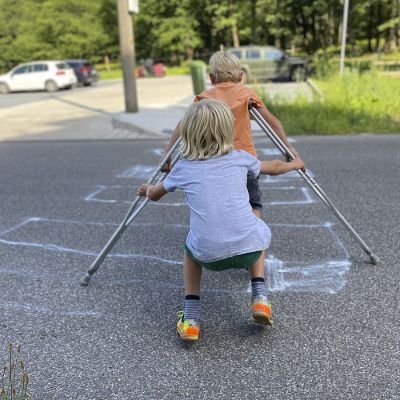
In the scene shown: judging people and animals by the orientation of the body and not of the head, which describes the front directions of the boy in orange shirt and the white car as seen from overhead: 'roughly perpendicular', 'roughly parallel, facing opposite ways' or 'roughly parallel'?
roughly perpendicular

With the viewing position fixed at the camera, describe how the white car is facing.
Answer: facing away from the viewer and to the left of the viewer

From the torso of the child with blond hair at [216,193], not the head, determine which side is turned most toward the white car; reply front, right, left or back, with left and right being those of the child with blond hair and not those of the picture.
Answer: front

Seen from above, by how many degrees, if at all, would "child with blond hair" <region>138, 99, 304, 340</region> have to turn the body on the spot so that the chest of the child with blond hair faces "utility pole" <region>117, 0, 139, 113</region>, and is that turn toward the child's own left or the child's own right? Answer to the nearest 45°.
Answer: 0° — they already face it

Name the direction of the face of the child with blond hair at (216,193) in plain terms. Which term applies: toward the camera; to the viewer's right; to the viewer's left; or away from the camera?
away from the camera

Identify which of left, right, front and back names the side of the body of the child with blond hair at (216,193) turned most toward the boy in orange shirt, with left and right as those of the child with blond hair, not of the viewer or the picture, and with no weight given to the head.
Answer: front

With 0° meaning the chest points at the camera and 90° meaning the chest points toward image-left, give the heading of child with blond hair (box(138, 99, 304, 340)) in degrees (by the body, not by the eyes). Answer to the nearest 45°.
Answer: approximately 180°

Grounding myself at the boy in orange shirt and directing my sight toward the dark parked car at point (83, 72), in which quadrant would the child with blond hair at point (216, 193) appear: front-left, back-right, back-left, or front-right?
back-left
